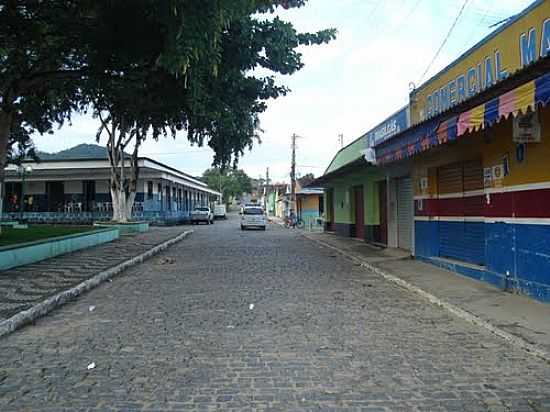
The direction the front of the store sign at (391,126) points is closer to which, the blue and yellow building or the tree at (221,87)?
the tree

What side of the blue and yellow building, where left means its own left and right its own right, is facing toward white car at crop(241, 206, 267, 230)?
right

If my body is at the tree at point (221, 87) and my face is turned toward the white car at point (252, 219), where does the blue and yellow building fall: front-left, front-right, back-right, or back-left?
back-right

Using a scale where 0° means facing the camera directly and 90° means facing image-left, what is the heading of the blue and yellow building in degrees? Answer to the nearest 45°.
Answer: approximately 45°

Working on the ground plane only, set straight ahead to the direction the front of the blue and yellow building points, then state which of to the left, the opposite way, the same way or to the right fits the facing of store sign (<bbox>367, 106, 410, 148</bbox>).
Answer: the same way

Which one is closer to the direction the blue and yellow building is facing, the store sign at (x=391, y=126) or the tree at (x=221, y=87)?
the tree

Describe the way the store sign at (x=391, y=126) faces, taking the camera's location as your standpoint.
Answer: facing the viewer and to the left of the viewer

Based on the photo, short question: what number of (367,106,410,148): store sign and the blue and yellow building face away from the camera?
0

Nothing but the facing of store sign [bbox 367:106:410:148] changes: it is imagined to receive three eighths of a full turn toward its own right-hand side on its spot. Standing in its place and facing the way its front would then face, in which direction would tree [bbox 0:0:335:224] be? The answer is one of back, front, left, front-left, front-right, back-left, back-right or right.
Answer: back-left
